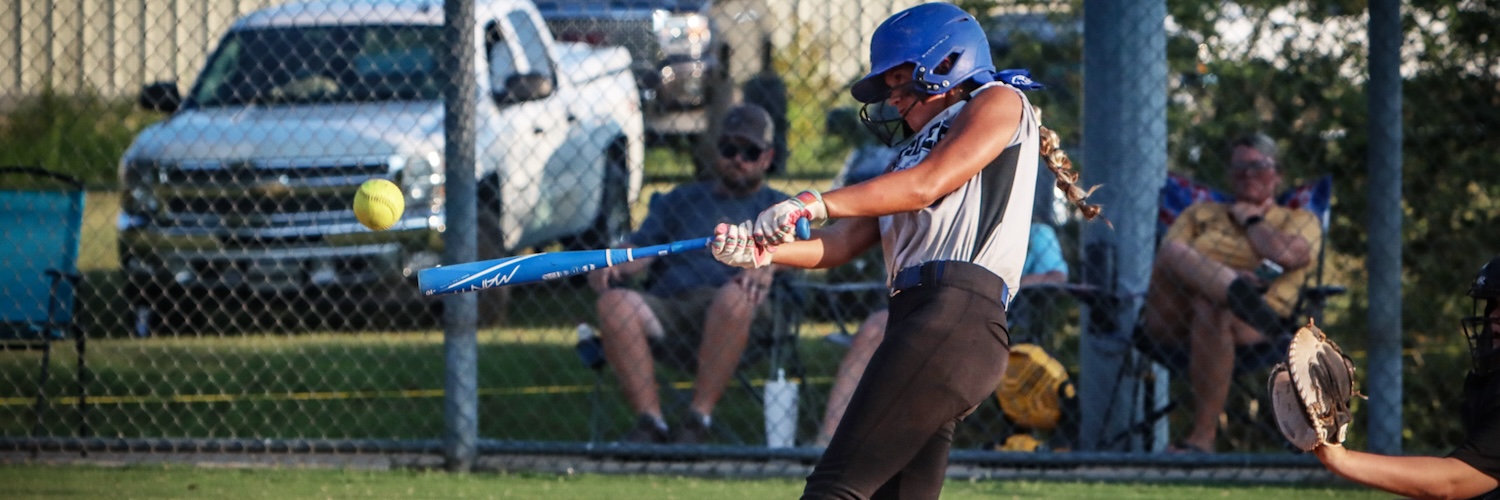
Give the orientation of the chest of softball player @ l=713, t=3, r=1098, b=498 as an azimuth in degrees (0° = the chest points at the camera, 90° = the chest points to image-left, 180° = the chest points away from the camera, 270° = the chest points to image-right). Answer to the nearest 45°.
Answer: approximately 90°

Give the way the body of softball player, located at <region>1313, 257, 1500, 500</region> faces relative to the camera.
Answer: to the viewer's left

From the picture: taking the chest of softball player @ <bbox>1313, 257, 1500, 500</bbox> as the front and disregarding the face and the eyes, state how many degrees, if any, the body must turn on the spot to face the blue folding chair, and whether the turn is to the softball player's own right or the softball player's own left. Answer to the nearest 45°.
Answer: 0° — they already face it

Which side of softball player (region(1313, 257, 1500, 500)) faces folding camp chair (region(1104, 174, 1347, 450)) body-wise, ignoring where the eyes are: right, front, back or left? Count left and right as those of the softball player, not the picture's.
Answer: right

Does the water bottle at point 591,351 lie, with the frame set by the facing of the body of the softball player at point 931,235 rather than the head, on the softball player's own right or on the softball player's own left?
on the softball player's own right

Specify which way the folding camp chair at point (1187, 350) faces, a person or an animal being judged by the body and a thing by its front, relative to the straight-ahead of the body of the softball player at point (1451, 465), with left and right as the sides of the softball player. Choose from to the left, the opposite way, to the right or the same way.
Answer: to the left

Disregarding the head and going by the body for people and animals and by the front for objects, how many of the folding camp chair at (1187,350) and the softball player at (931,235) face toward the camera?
1

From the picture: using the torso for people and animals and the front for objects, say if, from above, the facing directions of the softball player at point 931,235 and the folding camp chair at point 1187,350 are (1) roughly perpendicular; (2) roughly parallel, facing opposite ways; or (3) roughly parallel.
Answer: roughly perpendicular

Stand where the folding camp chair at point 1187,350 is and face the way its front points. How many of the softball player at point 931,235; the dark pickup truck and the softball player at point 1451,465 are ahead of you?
2

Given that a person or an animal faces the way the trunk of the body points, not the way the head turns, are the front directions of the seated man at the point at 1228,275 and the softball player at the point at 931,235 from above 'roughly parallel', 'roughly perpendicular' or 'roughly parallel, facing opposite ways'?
roughly perpendicular
